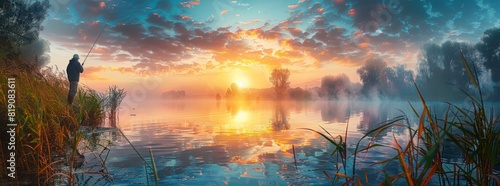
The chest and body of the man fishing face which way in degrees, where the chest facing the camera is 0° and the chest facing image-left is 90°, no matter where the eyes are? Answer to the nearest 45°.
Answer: approximately 225°
